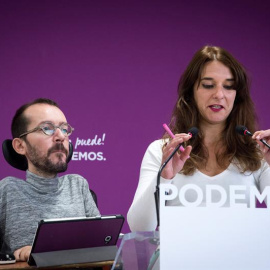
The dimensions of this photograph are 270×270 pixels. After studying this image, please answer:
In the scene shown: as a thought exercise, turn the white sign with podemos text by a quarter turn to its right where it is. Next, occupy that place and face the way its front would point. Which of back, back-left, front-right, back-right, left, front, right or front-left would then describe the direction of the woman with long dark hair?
right

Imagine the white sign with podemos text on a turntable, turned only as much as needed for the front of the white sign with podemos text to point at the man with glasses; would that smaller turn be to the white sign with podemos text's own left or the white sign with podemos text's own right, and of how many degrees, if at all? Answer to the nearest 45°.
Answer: approximately 135° to the white sign with podemos text's own right

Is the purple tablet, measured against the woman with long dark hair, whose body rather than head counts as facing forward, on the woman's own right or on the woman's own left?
on the woman's own right

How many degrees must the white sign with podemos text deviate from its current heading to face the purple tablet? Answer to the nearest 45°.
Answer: approximately 135° to its right

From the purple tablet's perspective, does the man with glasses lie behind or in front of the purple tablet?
in front

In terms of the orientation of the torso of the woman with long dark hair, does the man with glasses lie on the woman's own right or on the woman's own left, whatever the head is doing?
on the woman's own right

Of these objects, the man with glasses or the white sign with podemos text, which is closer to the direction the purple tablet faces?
the man with glasses

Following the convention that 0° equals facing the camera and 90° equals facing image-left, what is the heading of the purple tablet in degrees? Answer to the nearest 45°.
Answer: approximately 180°

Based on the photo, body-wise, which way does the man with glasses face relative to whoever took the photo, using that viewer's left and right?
facing the viewer and to the right of the viewer

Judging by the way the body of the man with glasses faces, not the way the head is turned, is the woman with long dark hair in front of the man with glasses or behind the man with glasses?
in front
